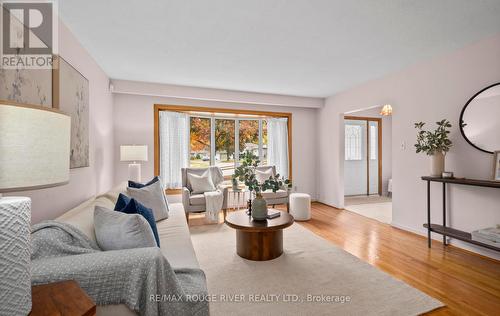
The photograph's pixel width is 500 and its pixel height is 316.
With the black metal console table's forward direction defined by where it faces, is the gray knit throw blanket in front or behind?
in front

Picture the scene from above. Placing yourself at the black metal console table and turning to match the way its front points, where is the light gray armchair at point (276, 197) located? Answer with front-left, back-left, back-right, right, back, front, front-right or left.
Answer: front-right

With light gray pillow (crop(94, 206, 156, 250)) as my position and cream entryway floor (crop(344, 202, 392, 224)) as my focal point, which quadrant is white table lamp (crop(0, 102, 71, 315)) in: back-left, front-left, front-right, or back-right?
back-right

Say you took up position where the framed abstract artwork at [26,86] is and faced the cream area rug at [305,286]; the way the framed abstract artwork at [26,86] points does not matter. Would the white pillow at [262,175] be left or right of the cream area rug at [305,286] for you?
left

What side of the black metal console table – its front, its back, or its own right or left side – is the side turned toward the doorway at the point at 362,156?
right

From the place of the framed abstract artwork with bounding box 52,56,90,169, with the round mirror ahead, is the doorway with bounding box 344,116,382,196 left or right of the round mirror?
left

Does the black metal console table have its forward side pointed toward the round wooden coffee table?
yes

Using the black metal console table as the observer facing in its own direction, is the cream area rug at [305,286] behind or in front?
in front

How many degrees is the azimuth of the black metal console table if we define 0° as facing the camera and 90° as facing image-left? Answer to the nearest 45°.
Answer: approximately 45°

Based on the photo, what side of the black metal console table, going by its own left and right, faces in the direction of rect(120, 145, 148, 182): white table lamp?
front

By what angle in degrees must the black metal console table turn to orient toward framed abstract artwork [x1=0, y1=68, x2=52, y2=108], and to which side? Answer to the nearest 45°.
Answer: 0° — it already faces it

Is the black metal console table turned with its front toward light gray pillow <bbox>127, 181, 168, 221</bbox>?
yes

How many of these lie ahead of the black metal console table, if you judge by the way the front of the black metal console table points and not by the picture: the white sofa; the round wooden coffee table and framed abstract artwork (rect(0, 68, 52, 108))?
3
